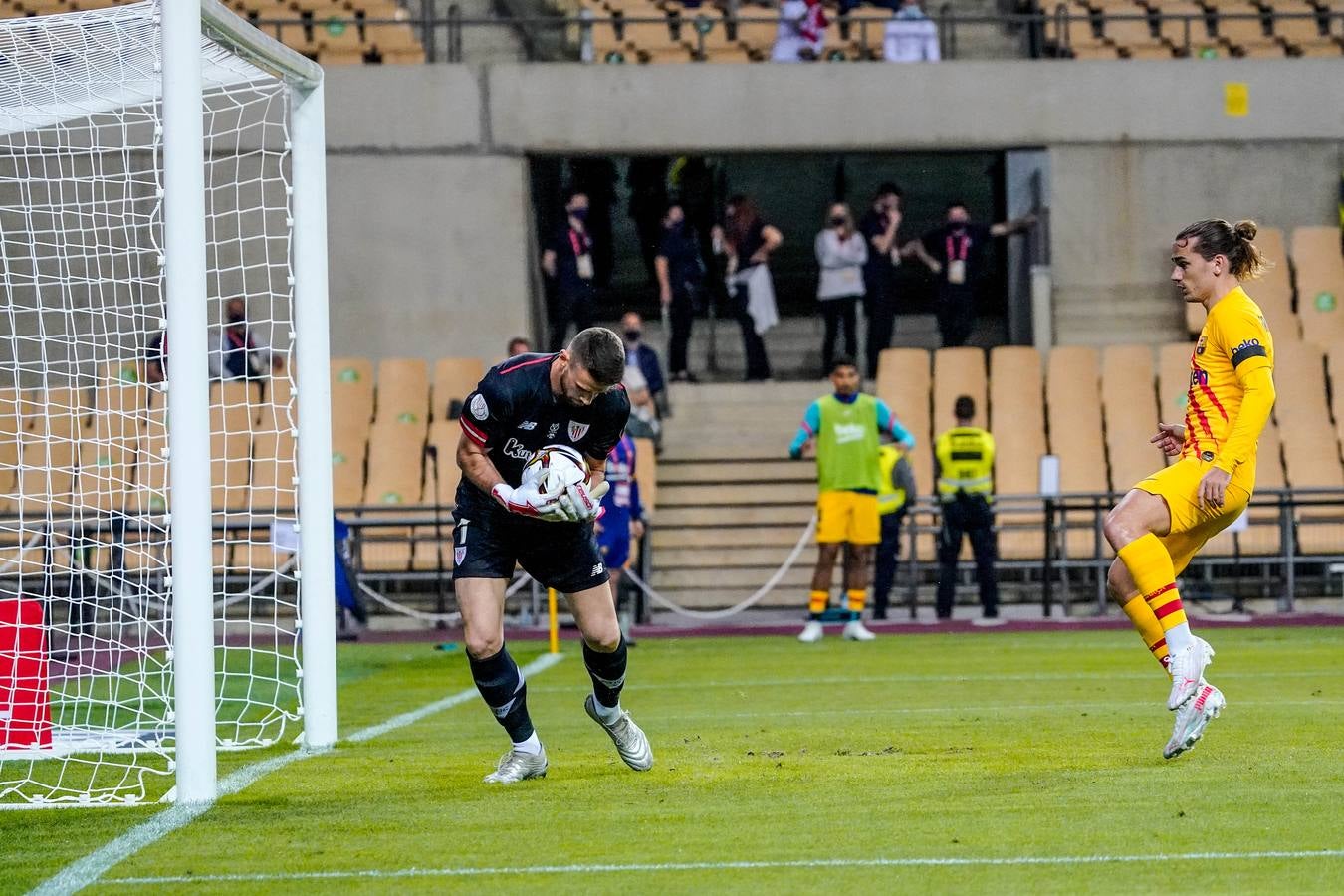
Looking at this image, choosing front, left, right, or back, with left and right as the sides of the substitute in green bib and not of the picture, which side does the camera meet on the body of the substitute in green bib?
front

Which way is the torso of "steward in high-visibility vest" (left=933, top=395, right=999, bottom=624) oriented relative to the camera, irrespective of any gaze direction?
away from the camera

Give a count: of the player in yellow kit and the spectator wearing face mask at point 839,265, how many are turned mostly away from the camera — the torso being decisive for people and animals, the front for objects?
0

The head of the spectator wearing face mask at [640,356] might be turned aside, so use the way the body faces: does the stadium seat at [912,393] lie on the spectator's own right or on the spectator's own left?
on the spectator's own left

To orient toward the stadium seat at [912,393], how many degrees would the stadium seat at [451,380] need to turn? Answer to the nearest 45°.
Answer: approximately 90° to its left

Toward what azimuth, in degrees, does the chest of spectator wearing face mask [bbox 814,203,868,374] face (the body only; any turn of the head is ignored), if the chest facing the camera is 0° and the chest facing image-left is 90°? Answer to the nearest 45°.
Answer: approximately 0°

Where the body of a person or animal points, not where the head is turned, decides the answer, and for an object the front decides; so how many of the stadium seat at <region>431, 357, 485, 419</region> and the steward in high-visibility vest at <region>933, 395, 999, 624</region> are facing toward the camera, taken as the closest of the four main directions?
1

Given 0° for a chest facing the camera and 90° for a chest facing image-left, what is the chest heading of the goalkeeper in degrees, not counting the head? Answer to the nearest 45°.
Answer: approximately 315°

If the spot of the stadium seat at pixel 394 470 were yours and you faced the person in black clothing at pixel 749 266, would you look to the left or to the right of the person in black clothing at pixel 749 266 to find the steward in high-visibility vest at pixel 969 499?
right

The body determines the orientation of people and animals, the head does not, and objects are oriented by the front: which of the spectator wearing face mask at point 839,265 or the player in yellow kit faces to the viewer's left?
the player in yellow kit

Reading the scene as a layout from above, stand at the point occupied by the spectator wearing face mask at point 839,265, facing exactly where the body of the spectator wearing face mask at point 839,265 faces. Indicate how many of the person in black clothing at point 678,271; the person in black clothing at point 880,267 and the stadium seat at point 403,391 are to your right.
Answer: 2

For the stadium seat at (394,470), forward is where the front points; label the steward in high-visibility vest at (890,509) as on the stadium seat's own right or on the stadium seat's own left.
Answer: on the stadium seat's own left

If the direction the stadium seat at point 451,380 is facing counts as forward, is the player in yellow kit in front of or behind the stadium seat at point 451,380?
in front

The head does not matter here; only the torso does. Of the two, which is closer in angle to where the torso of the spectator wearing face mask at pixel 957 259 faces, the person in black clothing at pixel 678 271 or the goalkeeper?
the goalkeeper

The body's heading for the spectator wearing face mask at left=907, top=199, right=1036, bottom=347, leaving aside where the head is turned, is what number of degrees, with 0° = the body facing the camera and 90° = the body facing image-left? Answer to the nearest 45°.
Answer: approximately 0°
